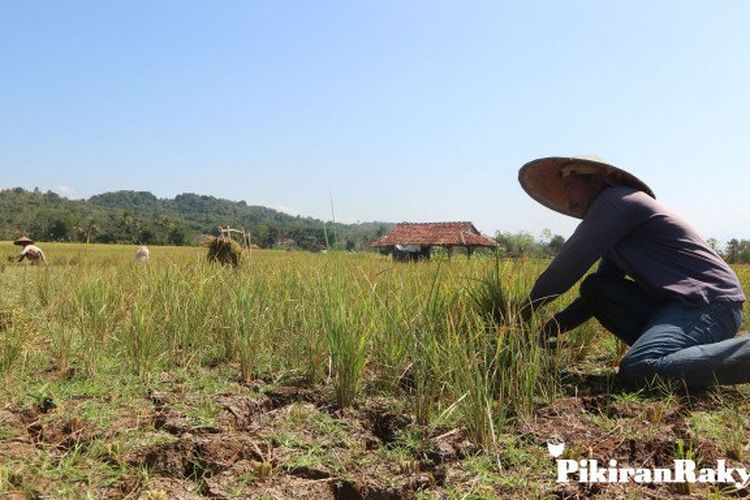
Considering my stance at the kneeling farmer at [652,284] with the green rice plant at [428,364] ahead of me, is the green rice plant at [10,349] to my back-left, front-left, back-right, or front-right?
front-right

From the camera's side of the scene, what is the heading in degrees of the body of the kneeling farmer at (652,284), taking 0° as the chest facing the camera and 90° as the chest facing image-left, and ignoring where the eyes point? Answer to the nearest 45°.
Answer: approximately 90°

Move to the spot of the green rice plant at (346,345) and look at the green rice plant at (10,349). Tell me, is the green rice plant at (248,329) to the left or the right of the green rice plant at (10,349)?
right

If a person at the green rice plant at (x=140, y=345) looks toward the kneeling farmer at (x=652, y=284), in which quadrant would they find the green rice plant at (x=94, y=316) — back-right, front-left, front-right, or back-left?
back-left

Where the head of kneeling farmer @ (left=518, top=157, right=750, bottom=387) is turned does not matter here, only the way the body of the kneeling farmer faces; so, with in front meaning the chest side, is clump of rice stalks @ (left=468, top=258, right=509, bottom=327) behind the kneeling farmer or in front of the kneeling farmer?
in front

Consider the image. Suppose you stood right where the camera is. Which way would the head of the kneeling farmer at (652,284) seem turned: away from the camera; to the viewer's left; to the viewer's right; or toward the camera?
to the viewer's left

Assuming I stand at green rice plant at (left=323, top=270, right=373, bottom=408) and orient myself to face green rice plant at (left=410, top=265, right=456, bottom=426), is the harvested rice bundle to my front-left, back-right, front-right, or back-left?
back-left

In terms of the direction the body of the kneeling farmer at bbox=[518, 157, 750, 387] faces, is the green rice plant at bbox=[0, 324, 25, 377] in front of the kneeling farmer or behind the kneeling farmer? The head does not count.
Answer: in front

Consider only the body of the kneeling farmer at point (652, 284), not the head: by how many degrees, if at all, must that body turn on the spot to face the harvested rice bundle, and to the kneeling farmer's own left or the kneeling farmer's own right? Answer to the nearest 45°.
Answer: approximately 45° to the kneeling farmer's own right

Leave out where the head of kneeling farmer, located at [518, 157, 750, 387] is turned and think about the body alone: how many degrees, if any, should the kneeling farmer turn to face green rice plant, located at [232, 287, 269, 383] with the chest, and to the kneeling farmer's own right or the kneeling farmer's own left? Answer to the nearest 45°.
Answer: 0° — they already face it

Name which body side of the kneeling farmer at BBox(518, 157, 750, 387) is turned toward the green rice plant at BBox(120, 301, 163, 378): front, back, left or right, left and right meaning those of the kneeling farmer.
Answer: front

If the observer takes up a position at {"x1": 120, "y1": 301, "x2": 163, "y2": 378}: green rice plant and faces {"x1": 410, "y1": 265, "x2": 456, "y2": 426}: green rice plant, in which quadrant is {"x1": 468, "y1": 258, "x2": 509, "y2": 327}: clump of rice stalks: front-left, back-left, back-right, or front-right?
front-left

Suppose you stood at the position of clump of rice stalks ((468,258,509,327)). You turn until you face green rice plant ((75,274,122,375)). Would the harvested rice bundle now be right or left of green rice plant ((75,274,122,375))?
right

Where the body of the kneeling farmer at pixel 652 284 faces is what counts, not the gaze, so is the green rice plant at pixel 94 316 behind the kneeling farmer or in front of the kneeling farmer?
in front
